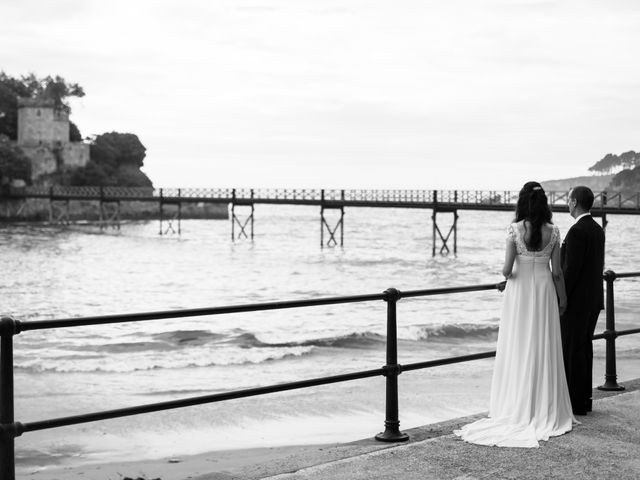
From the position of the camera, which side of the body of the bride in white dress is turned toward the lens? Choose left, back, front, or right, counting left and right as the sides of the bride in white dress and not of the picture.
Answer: back

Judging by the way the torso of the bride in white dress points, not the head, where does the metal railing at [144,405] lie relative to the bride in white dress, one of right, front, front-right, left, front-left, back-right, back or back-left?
back-left

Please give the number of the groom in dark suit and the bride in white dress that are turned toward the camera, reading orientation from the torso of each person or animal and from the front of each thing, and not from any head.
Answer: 0

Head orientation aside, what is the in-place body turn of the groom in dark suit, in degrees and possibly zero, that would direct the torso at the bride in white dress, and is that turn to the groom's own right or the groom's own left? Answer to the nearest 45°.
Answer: approximately 90° to the groom's own left

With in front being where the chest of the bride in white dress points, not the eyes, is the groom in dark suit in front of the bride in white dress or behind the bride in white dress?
in front

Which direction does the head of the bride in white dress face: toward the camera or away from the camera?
away from the camera

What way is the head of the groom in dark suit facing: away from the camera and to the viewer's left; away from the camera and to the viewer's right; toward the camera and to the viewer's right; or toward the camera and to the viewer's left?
away from the camera and to the viewer's left

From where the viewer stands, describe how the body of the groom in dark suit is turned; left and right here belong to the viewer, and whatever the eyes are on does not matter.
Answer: facing away from the viewer and to the left of the viewer
